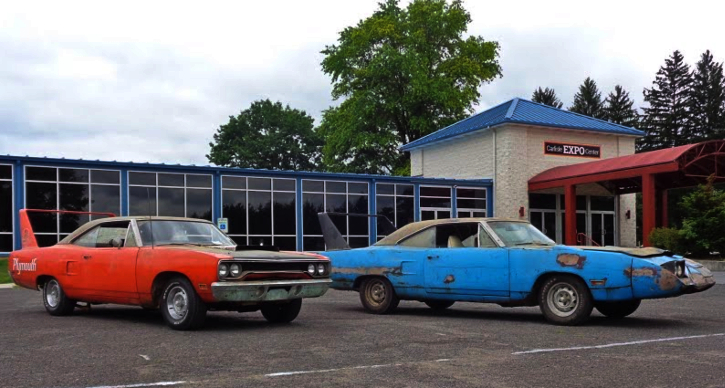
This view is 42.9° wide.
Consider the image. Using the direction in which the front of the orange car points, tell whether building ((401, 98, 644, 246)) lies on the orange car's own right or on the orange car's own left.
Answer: on the orange car's own left

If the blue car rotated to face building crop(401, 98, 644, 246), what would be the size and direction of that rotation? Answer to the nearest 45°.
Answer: approximately 135° to its left

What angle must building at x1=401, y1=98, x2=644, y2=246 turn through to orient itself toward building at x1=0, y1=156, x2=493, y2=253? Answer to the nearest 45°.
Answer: approximately 90° to its right

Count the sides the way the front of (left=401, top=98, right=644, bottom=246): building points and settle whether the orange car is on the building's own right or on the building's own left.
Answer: on the building's own right

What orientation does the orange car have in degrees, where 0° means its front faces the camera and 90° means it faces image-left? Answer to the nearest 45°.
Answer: approximately 315°

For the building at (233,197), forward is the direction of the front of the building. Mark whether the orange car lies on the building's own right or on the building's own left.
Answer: on the building's own right

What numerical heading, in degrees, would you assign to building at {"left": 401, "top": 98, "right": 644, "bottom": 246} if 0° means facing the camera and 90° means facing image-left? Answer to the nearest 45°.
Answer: approximately 315°
